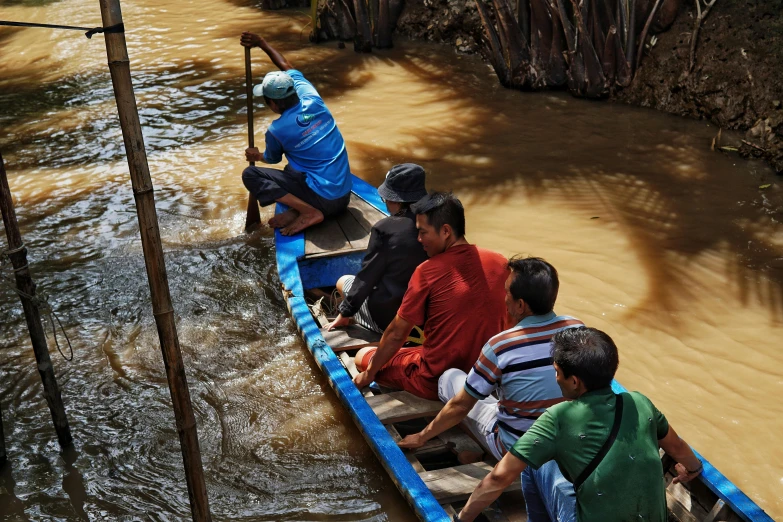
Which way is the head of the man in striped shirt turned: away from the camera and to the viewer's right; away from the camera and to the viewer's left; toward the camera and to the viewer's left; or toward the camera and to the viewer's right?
away from the camera and to the viewer's left

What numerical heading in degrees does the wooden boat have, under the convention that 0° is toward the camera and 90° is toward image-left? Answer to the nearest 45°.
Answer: approximately 135°

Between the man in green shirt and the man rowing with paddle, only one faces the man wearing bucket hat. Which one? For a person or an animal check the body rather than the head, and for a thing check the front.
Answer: the man in green shirt

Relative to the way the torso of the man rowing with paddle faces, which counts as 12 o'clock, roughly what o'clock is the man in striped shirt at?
The man in striped shirt is roughly at 7 o'clock from the man rowing with paddle.

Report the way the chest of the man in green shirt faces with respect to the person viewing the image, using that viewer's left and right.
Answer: facing away from the viewer and to the left of the viewer

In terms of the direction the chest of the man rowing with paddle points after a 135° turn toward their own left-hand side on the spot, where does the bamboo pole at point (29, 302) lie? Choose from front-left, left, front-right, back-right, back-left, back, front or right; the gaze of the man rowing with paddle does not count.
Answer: front-right

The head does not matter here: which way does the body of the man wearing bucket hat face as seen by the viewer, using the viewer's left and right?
facing away from the viewer and to the left of the viewer

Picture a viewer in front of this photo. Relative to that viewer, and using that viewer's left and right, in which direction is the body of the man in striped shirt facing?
facing away from the viewer and to the left of the viewer

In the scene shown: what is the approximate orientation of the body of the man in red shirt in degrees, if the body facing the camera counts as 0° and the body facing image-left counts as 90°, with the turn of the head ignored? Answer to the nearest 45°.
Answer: approximately 135°

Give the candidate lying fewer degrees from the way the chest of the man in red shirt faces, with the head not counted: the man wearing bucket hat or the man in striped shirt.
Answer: the man wearing bucket hat

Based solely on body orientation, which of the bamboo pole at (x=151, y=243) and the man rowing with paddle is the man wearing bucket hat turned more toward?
the man rowing with paddle

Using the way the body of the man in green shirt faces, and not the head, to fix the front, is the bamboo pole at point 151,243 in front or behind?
in front

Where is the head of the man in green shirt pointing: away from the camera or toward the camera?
away from the camera
